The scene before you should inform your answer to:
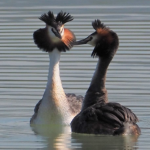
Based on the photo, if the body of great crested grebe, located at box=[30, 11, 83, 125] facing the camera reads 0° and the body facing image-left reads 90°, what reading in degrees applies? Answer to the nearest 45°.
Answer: approximately 0°

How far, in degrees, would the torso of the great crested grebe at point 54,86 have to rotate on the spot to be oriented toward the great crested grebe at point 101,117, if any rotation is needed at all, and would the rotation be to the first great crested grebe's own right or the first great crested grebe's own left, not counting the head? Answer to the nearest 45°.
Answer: approximately 45° to the first great crested grebe's own left
